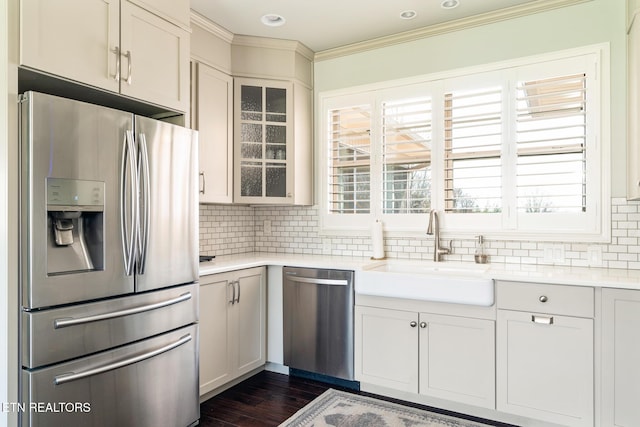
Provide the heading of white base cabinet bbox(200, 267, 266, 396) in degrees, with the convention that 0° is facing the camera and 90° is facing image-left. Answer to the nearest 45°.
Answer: approximately 315°

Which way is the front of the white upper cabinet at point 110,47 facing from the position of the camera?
facing the viewer and to the right of the viewer

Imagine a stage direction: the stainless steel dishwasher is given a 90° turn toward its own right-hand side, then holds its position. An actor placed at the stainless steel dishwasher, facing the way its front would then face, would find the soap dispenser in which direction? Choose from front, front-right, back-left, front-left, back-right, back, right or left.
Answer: back-right

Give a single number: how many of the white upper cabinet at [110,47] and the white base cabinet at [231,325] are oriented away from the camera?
0

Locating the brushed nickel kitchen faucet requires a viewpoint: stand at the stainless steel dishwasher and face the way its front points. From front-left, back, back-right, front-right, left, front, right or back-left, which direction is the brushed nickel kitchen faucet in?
back-left

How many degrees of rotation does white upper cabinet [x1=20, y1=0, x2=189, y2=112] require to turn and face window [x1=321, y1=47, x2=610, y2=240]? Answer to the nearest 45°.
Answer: approximately 45° to its left

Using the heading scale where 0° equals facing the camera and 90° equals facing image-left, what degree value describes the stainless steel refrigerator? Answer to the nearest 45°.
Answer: approximately 315°

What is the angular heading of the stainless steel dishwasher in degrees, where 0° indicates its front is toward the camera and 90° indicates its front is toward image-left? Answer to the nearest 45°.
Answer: approximately 45°
